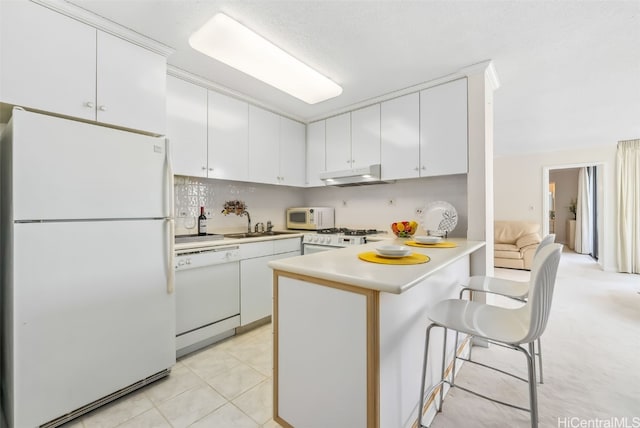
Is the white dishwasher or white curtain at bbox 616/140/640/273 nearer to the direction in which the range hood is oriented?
the white dishwasher

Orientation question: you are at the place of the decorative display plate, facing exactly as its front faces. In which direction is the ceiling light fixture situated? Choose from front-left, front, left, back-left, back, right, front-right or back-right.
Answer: front-right

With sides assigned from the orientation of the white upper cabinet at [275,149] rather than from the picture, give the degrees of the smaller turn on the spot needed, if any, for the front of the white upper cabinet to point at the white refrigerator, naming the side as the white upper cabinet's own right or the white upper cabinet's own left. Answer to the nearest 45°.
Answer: approximately 90° to the white upper cabinet's own right

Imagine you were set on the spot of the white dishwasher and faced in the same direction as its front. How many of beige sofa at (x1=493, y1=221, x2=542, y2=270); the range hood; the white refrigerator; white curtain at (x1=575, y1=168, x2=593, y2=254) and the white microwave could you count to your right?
1

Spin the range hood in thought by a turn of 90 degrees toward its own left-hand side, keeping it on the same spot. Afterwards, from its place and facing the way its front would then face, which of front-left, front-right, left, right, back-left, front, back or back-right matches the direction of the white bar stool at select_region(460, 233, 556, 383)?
front

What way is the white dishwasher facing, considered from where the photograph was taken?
facing the viewer and to the right of the viewer

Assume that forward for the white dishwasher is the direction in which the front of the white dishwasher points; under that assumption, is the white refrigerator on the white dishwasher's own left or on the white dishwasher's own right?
on the white dishwasher's own right

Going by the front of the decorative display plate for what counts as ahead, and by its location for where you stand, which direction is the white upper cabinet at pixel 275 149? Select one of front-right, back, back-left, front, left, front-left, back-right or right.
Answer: right

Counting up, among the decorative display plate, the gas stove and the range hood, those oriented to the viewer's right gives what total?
0

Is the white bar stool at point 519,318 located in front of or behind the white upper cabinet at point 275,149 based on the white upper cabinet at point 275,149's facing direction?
in front

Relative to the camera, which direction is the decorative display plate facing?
toward the camera

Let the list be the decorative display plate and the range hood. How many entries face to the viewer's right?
0

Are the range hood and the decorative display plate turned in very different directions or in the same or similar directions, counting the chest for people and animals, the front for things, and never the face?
same or similar directions

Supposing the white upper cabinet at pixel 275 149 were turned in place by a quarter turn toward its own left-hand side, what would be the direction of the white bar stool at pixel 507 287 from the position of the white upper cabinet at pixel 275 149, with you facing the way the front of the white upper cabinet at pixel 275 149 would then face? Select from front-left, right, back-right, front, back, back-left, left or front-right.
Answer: right

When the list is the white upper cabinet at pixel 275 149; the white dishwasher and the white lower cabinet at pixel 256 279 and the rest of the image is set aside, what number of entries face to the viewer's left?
0

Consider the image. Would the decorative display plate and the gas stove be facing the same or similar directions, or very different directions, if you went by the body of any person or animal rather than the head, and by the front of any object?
same or similar directions
